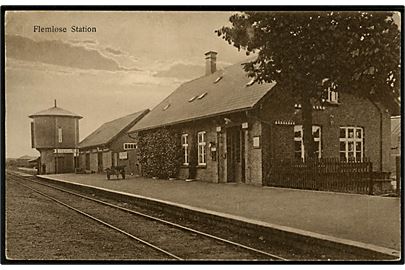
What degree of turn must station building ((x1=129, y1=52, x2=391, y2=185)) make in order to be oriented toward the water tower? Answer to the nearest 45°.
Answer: approximately 45° to its right
